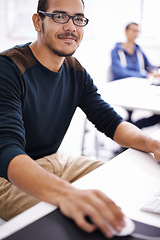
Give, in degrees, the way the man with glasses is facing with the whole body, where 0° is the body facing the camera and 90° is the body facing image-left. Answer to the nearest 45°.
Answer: approximately 315°

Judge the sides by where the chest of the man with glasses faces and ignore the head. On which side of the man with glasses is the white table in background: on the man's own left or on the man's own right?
on the man's own left

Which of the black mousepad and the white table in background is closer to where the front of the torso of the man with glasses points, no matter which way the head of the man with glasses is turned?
the black mousepad
